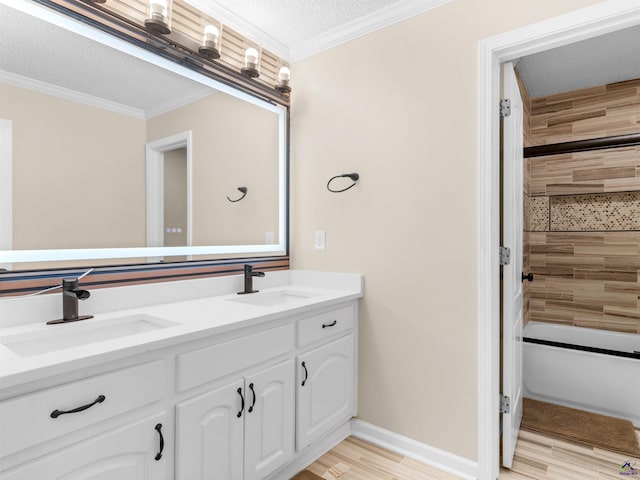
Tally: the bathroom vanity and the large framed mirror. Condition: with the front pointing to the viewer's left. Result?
0

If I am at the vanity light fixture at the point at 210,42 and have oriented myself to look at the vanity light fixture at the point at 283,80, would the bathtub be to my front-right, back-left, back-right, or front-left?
front-right

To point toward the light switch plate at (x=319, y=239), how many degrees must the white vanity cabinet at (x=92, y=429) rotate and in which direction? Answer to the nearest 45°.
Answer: approximately 90° to its left

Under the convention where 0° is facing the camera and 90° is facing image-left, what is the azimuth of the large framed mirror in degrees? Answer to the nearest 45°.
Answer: approximately 315°

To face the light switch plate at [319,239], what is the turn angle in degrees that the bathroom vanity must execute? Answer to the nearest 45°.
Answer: approximately 90° to its left

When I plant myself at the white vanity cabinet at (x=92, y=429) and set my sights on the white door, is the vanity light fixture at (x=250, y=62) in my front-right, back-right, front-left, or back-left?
front-left

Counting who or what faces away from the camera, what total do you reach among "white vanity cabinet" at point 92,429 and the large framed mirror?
0

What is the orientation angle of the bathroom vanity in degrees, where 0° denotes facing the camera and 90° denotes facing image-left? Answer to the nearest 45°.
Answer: approximately 315°
